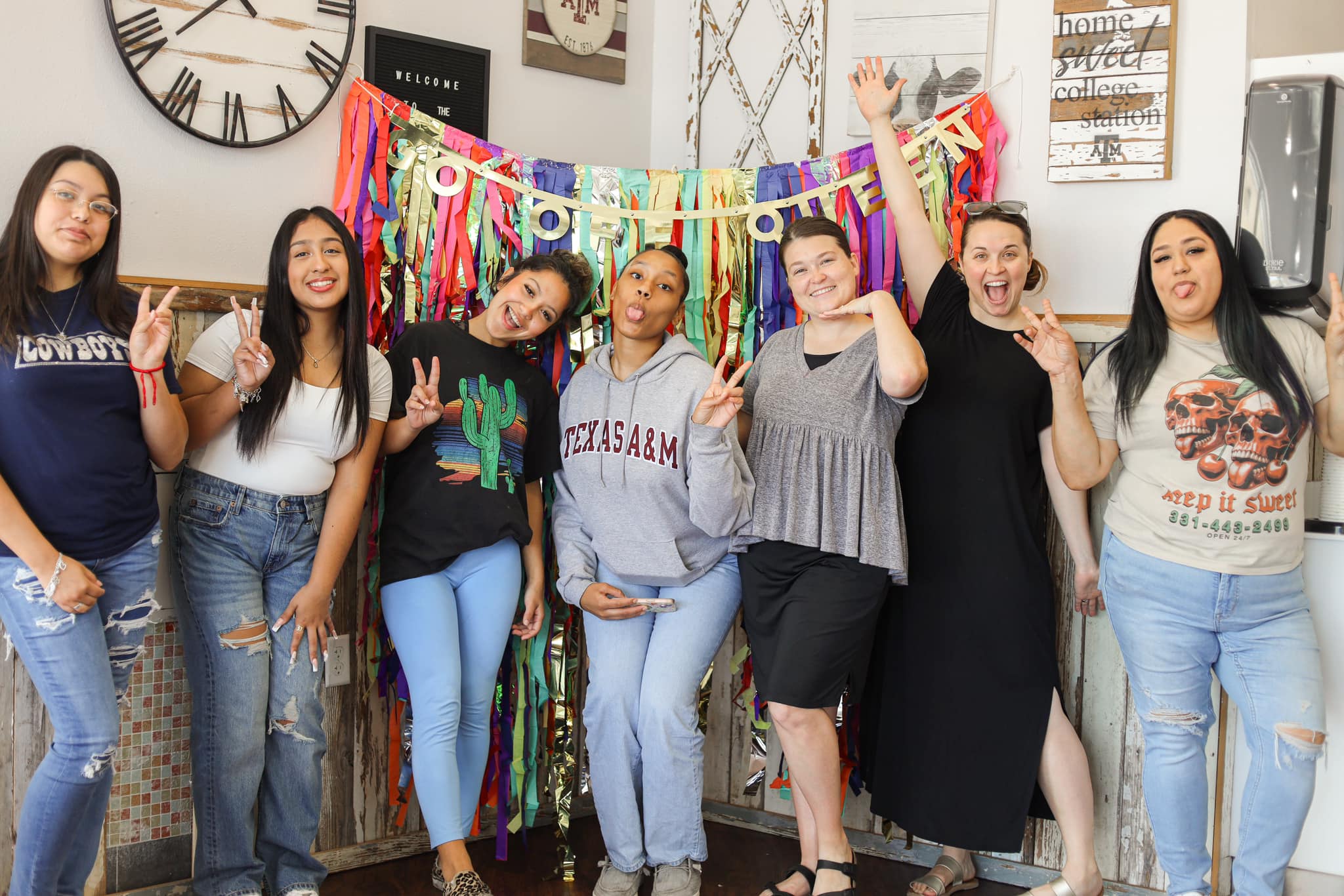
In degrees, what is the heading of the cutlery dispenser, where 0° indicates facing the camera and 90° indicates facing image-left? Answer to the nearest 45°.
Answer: approximately 45°

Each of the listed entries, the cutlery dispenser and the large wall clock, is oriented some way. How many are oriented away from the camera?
0

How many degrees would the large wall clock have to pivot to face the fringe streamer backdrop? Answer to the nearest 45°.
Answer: approximately 45° to its left

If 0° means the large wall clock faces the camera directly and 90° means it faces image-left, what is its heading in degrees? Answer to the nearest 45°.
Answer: approximately 315°
